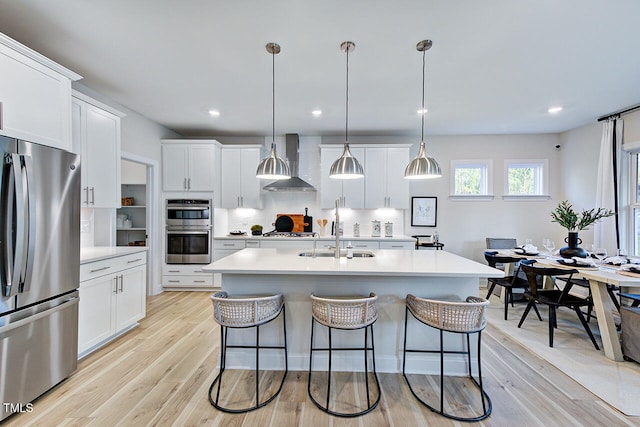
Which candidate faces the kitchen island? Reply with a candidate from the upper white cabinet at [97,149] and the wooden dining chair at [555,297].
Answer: the upper white cabinet

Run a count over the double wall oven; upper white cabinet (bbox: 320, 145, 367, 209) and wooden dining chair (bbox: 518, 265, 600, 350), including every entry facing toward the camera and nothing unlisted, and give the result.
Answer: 2

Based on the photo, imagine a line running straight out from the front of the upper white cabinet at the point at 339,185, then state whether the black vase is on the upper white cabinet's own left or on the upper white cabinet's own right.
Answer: on the upper white cabinet's own left

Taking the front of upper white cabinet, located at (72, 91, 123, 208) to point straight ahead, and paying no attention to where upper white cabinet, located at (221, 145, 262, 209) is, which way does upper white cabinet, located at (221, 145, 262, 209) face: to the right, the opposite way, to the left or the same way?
to the right

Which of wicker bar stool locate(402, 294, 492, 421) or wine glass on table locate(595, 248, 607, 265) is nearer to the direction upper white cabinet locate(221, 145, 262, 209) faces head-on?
the wicker bar stool

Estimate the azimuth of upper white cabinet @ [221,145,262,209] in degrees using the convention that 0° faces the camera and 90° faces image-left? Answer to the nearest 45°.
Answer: approximately 0°

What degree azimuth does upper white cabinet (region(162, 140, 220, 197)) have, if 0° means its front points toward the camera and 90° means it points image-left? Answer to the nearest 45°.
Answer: approximately 0°

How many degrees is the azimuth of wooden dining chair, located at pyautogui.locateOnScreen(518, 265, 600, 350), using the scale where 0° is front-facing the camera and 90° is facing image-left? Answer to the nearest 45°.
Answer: approximately 225°

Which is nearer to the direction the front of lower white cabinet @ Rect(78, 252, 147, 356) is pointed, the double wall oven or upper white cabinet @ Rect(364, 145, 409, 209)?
the upper white cabinet

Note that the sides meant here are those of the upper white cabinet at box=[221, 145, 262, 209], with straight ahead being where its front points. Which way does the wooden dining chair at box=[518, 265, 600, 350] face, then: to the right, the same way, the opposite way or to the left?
to the left

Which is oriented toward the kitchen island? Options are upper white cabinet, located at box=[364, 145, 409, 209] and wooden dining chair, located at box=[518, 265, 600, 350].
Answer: the upper white cabinet

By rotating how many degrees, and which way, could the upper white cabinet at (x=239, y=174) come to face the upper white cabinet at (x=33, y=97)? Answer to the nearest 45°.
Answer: approximately 45° to its right

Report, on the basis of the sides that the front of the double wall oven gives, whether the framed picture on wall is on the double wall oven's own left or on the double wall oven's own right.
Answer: on the double wall oven's own left

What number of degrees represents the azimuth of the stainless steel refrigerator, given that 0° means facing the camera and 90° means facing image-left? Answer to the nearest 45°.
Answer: approximately 315°

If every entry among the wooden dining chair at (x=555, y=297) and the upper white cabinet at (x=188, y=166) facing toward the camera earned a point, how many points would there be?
1

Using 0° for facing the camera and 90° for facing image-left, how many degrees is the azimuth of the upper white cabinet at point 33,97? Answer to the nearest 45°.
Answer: approximately 315°

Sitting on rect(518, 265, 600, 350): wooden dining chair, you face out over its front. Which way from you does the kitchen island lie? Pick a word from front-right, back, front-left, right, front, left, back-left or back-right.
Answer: back
